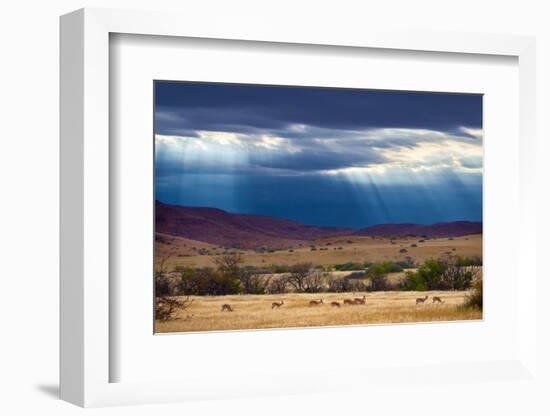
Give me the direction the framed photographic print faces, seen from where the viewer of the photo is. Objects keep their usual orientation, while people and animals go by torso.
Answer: facing the viewer and to the right of the viewer
